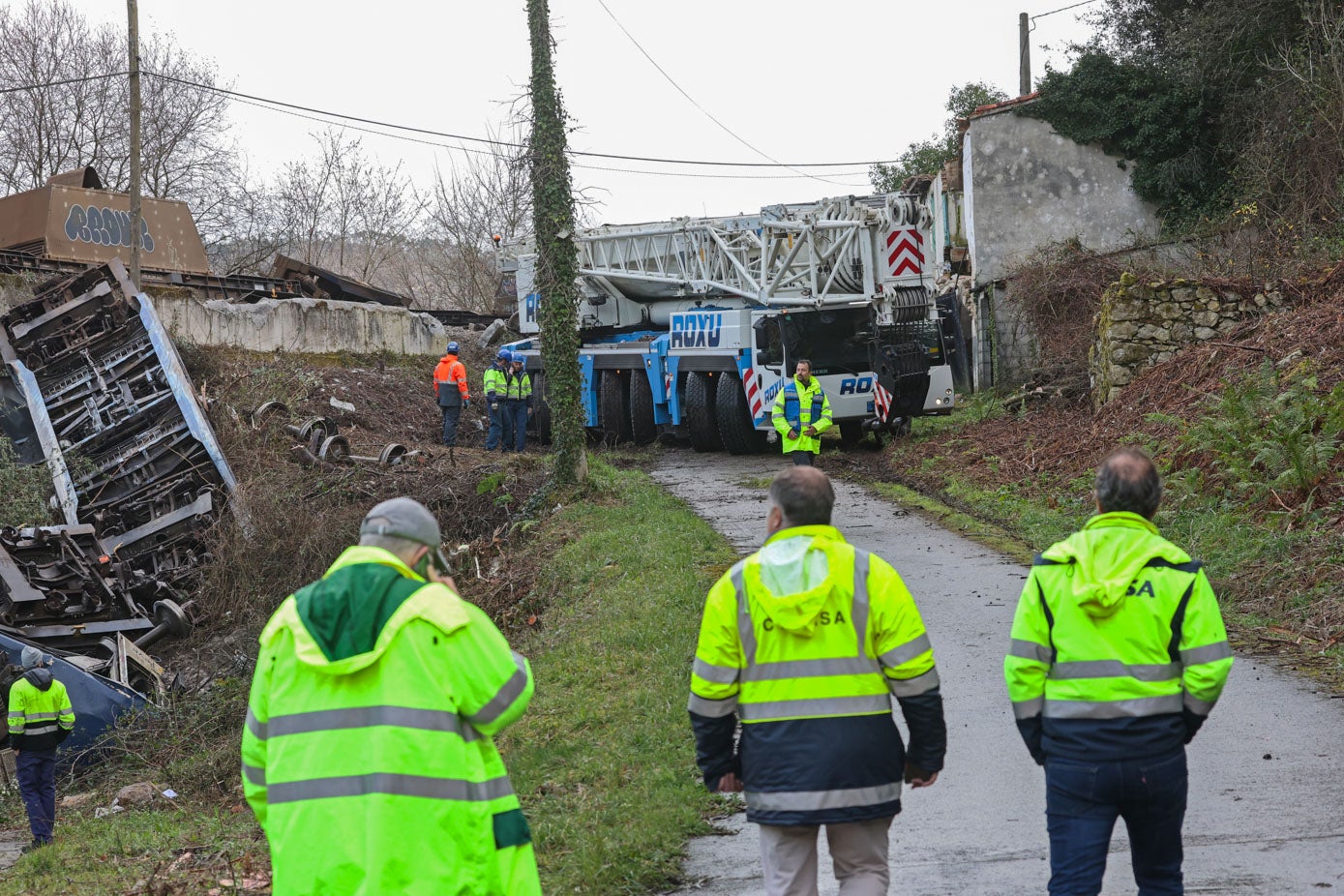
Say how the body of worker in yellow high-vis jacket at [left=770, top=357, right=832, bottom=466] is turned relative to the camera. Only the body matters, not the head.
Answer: toward the camera

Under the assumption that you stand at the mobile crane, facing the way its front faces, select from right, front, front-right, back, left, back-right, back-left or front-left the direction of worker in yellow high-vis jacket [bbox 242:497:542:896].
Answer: front-right

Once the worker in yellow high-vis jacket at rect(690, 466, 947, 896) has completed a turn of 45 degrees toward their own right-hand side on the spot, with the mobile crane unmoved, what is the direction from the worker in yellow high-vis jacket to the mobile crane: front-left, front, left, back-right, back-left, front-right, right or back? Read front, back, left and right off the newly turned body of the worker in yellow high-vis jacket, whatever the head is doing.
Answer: front-left

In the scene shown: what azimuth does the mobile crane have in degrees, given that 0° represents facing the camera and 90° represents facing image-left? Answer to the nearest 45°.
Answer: approximately 315°

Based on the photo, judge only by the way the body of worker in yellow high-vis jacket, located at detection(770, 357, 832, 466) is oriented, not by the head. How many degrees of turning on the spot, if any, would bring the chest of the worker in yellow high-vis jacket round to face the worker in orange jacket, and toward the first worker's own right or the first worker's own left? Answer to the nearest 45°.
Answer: approximately 135° to the first worker's own right

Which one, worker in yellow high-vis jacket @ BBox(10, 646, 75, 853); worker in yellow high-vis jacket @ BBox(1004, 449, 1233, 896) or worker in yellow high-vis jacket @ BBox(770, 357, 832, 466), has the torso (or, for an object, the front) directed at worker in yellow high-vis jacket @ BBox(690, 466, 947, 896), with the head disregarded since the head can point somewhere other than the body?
worker in yellow high-vis jacket @ BBox(770, 357, 832, 466)

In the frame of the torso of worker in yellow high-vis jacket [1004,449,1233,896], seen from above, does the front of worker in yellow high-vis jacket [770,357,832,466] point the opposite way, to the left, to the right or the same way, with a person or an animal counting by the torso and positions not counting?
the opposite way

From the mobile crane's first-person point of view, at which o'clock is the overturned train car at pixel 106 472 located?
The overturned train car is roughly at 4 o'clock from the mobile crane.

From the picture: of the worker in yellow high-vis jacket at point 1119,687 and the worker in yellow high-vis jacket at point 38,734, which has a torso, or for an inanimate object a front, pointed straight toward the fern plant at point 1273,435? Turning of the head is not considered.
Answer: the worker in yellow high-vis jacket at point 1119,687

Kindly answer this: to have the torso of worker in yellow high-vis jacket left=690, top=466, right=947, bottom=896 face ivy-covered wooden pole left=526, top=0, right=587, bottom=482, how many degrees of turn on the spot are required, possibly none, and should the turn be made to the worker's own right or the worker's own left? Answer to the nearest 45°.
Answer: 0° — they already face it

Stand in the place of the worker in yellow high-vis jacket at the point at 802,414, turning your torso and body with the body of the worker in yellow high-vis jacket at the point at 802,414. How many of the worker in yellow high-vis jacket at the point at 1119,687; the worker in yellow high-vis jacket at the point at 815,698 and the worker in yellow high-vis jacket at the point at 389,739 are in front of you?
3

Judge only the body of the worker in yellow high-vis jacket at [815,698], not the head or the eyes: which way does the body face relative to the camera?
away from the camera

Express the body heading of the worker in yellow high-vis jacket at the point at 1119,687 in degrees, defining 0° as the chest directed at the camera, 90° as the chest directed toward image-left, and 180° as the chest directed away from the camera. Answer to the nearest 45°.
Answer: approximately 180°

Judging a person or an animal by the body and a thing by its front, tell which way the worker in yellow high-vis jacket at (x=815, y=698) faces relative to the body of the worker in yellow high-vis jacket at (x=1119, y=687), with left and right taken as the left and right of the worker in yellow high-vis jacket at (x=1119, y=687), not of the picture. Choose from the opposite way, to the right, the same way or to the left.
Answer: the same way

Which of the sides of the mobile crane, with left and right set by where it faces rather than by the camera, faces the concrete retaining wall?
back
